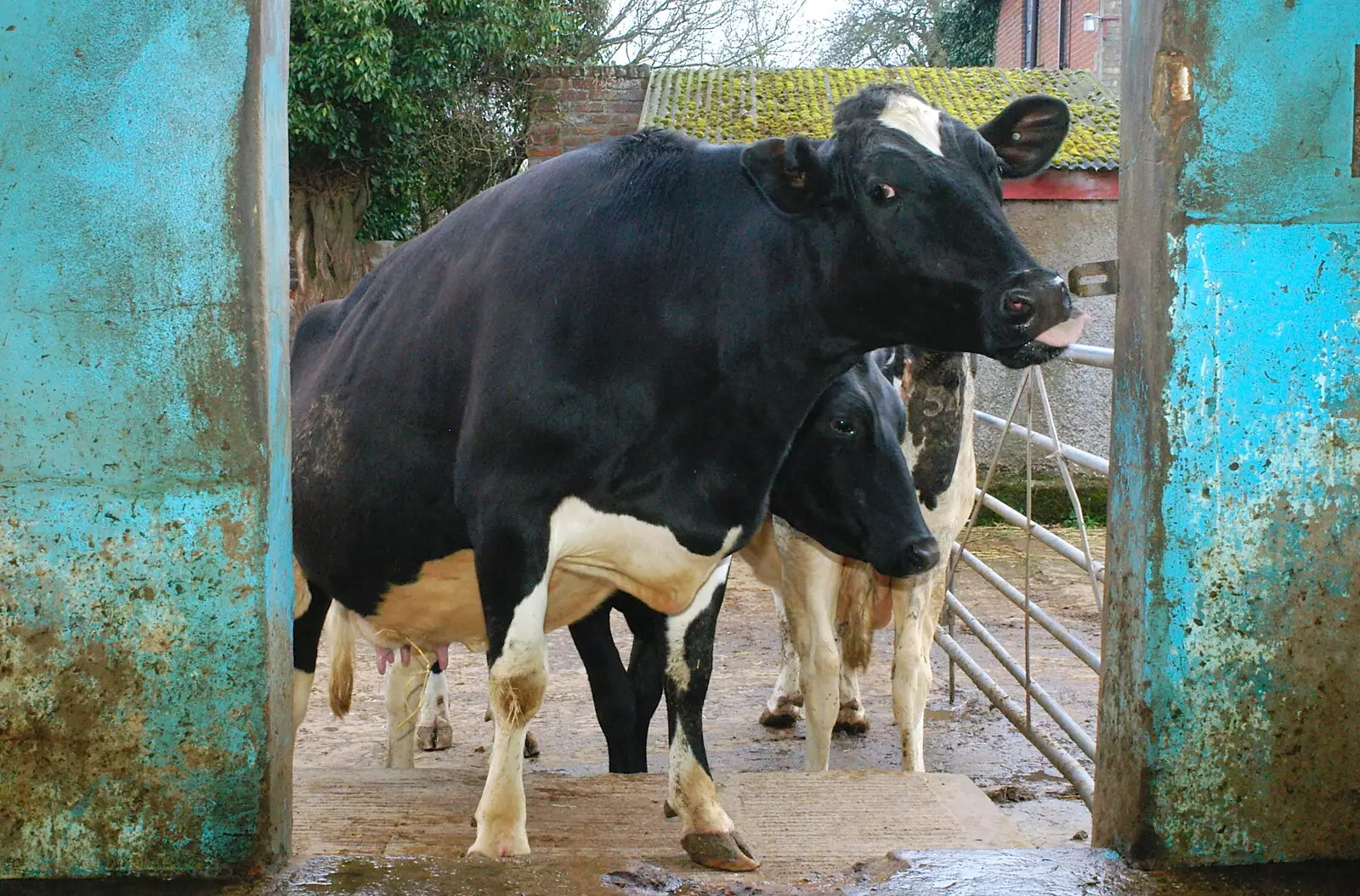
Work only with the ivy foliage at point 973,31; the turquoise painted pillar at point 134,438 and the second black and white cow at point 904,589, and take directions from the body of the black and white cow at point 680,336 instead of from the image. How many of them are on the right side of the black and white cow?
1

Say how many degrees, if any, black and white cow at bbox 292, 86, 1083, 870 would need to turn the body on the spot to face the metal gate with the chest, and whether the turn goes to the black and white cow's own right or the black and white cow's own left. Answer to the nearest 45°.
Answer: approximately 90° to the black and white cow's own left

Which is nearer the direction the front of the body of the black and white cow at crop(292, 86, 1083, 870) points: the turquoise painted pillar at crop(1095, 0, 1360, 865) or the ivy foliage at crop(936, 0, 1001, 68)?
the turquoise painted pillar

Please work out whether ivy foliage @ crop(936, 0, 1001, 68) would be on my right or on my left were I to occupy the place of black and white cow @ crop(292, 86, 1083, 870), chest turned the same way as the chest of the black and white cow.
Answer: on my left

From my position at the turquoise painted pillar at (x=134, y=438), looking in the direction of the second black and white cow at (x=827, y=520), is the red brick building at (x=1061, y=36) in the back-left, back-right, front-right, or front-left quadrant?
front-left

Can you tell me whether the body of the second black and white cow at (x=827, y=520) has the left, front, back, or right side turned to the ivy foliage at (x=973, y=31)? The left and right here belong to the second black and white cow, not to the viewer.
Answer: left

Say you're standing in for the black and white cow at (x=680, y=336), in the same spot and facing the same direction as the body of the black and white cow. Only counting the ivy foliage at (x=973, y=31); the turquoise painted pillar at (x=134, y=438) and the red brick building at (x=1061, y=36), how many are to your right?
1

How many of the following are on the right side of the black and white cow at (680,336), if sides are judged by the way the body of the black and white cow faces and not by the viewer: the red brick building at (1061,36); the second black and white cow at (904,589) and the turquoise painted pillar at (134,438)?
1

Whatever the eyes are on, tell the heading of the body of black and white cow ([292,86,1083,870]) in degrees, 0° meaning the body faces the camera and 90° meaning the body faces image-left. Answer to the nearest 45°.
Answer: approximately 315°

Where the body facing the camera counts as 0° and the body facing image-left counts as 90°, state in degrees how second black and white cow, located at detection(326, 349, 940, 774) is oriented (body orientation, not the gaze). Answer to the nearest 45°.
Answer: approximately 270°

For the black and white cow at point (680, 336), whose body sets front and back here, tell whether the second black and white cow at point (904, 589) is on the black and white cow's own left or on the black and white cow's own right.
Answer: on the black and white cow's own left

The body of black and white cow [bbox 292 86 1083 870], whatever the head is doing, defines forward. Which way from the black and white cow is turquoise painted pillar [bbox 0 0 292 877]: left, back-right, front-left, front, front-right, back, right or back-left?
right

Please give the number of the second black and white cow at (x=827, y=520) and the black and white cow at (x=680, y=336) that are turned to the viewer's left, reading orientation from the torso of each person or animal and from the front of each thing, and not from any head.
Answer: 0

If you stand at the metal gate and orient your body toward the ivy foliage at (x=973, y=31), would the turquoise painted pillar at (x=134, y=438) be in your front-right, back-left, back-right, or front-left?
back-left

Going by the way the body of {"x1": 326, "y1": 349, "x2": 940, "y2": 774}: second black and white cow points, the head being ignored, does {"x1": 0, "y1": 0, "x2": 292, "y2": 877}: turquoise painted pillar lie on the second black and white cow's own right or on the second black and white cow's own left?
on the second black and white cow's own right

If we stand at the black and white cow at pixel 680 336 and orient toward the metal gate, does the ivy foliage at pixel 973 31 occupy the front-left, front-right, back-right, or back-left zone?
front-left

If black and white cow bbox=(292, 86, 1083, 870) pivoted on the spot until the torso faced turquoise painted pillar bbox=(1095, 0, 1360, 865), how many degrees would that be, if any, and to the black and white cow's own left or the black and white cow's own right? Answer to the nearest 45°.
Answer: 0° — it already faces it
